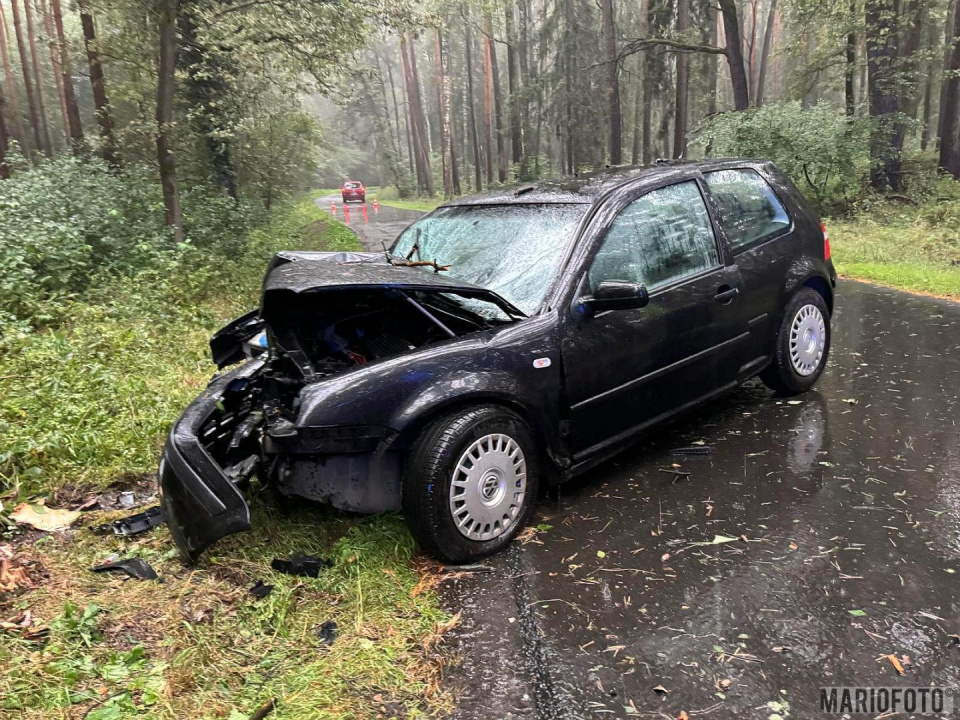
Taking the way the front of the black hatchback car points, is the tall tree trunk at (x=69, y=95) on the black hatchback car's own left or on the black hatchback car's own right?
on the black hatchback car's own right

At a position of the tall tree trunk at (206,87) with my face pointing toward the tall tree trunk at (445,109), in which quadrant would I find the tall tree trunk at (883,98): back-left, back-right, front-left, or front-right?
front-right

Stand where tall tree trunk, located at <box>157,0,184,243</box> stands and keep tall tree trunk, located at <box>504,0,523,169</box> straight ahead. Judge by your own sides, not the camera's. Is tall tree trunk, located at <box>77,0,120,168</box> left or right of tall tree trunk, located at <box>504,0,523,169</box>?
left

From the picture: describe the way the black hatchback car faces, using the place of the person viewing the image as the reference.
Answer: facing the viewer and to the left of the viewer

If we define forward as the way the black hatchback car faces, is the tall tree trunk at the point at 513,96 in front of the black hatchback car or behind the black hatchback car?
behind

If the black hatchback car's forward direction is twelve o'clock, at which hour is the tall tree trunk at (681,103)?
The tall tree trunk is roughly at 5 o'clock from the black hatchback car.

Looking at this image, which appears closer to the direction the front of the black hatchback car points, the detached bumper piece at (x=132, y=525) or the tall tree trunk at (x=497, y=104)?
the detached bumper piece

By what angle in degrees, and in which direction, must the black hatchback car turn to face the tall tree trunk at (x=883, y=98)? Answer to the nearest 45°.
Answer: approximately 180°

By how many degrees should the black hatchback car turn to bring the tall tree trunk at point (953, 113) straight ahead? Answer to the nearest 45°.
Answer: approximately 180°

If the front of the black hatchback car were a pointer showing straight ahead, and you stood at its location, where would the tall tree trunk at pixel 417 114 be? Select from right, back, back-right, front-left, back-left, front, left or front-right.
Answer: back-right

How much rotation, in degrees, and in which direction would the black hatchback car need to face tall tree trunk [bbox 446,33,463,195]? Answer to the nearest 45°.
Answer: approximately 135° to its right

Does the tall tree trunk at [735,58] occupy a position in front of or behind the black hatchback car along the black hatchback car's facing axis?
behind

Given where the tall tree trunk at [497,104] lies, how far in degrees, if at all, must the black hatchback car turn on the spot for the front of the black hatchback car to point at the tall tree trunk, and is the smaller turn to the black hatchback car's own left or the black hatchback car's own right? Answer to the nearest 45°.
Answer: approximately 135° to the black hatchback car's own right

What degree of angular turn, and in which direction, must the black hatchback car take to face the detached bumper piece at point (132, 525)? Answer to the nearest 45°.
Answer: approximately 45° to its right
